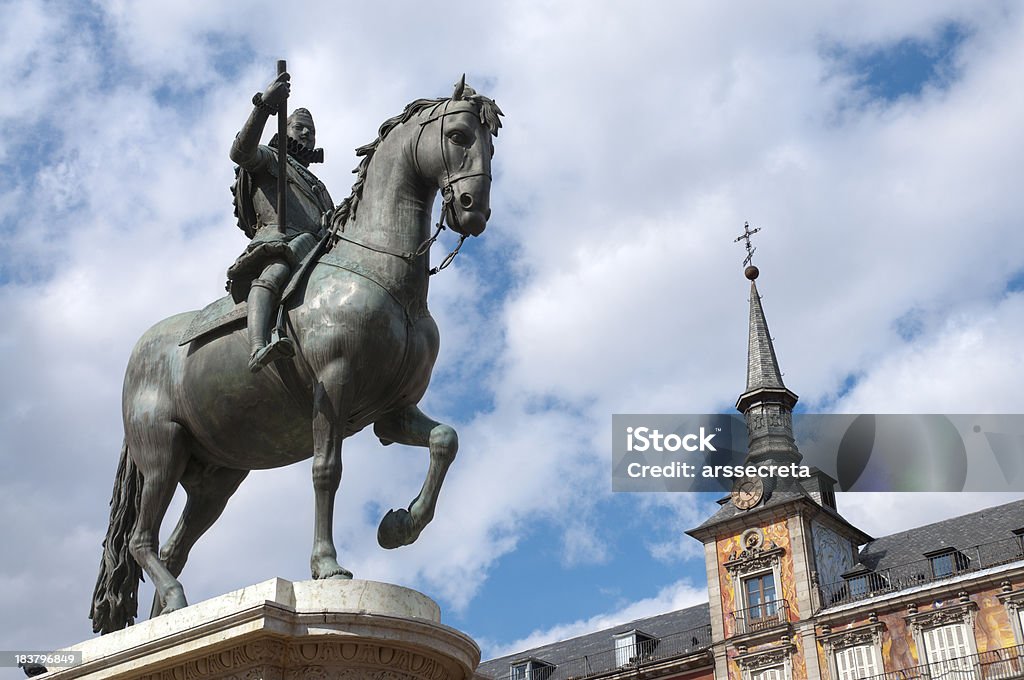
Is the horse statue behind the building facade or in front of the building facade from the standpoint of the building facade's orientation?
in front

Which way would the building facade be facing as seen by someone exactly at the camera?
facing the viewer and to the left of the viewer

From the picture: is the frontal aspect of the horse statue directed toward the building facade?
no

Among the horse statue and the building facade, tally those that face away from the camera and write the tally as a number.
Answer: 0
